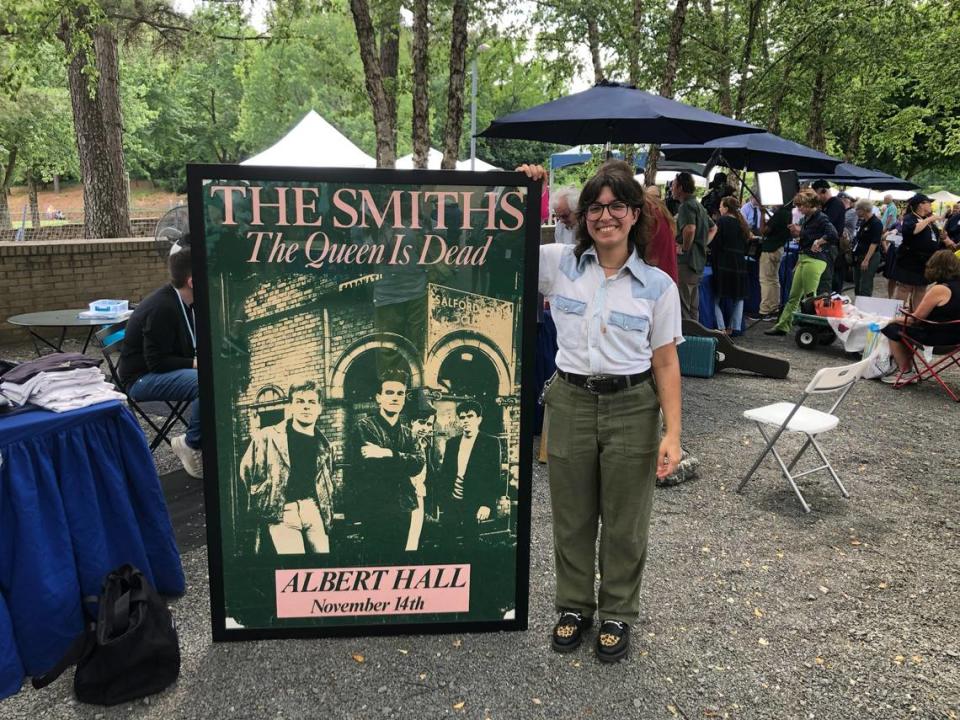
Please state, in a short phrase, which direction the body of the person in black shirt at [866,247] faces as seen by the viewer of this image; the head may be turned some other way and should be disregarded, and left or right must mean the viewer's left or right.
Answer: facing the viewer and to the left of the viewer

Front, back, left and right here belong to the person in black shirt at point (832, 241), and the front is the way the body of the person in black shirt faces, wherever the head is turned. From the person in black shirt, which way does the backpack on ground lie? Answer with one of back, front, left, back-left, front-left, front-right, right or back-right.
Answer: left

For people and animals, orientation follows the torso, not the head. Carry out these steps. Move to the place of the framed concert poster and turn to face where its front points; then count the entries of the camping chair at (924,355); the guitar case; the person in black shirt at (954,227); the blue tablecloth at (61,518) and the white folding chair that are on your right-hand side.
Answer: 1

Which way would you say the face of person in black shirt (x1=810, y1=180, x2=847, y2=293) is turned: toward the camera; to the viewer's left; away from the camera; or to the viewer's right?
to the viewer's left

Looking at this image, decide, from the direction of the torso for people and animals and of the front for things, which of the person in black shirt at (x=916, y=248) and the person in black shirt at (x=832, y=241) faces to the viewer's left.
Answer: the person in black shirt at (x=832, y=241)

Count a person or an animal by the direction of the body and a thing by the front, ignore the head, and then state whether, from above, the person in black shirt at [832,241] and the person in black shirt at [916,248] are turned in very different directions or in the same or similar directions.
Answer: very different directions

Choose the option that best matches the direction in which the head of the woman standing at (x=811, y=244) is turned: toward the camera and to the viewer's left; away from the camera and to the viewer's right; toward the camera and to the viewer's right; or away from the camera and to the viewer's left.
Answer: toward the camera and to the viewer's left
